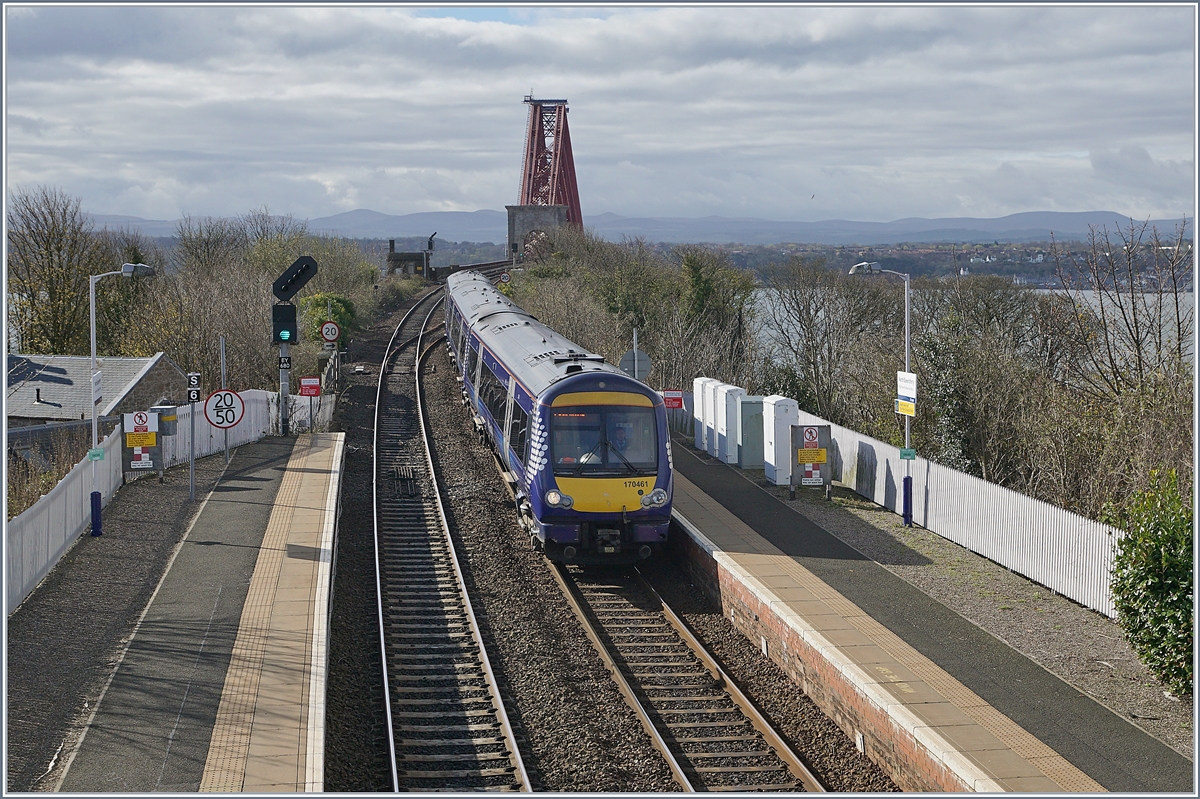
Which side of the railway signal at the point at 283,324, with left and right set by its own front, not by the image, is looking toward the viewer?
front

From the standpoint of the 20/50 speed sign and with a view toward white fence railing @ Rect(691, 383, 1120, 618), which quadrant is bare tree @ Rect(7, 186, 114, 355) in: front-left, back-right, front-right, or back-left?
back-left

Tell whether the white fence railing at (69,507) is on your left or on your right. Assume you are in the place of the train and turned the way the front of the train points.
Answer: on your right

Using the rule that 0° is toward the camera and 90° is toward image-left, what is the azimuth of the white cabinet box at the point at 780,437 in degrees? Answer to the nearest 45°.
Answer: approximately 45°

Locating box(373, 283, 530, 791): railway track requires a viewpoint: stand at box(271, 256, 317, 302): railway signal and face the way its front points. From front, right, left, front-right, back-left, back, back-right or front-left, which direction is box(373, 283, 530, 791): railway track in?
front

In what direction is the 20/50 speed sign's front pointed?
toward the camera

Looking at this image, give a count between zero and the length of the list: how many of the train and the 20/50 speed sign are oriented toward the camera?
2

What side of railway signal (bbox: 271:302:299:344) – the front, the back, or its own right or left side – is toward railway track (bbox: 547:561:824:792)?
front

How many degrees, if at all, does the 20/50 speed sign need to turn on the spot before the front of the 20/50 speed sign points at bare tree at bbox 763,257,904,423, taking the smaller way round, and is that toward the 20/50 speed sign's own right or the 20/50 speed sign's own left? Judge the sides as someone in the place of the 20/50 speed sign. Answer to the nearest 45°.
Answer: approximately 135° to the 20/50 speed sign's own left
